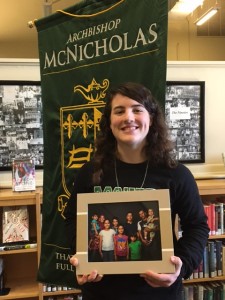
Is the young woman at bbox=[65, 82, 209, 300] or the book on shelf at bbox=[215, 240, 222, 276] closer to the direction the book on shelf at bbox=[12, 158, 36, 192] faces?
the young woman

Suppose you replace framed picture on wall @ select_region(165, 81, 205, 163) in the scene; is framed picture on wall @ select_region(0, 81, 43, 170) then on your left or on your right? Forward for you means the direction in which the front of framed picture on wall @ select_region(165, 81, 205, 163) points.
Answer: on your right

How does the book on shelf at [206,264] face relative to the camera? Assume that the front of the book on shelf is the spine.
toward the camera

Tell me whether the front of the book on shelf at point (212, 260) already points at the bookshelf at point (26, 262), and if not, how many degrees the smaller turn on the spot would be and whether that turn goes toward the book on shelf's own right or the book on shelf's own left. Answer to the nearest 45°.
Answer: approximately 90° to the book on shelf's own right

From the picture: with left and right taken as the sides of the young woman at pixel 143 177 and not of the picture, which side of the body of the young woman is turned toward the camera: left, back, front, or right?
front

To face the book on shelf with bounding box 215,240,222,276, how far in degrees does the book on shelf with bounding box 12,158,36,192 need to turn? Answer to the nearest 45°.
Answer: approximately 90° to its left

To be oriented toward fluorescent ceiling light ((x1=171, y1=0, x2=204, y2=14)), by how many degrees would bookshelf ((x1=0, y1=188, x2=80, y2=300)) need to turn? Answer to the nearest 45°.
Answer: approximately 135° to its left

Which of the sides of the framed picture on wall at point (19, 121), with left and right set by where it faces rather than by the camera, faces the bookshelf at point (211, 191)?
left

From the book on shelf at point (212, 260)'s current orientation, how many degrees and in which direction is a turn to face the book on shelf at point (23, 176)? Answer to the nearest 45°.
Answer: approximately 45° to its right
